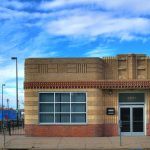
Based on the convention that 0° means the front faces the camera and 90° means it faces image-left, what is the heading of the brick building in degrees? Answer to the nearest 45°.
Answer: approximately 0°
